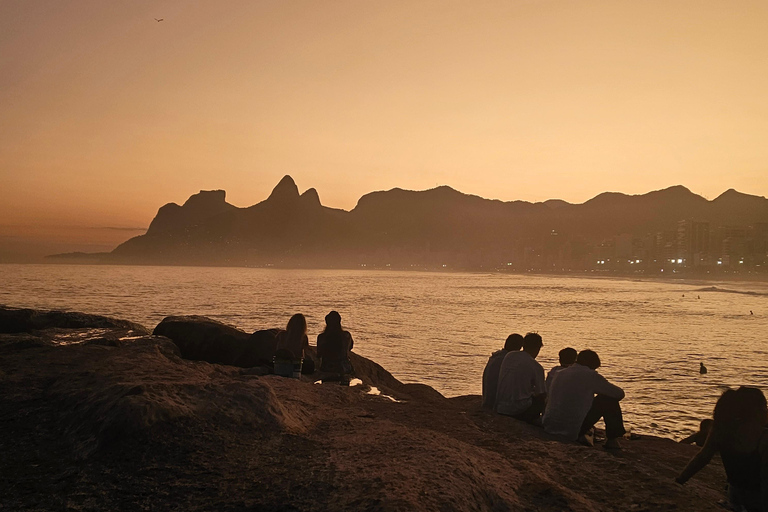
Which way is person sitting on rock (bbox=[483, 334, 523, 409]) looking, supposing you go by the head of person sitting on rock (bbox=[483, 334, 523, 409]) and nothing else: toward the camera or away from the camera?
away from the camera

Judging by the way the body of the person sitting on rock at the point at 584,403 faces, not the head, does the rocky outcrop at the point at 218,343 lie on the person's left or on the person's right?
on the person's left

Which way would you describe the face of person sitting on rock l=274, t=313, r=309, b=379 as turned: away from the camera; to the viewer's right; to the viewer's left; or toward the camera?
away from the camera

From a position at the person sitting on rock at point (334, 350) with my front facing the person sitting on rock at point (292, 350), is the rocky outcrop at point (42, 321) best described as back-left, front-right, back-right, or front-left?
front-right

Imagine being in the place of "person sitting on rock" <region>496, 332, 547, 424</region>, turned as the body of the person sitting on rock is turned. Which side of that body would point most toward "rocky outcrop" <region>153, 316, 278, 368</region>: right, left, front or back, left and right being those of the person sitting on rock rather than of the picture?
left

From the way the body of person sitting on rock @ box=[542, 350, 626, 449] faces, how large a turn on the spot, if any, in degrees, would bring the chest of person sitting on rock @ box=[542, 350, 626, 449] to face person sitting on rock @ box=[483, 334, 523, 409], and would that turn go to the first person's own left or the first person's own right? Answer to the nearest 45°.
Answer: approximately 90° to the first person's own left

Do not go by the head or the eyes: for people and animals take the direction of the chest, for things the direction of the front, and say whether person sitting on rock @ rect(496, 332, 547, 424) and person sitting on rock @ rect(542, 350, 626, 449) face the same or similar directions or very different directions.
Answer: same or similar directions

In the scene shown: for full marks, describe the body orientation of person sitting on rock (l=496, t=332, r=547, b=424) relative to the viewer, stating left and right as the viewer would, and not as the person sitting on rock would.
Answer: facing away from the viewer and to the right of the viewer

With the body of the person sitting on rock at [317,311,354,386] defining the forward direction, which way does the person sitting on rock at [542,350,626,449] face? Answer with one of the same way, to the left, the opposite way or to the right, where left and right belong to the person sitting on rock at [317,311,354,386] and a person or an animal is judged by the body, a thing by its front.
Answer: to the right

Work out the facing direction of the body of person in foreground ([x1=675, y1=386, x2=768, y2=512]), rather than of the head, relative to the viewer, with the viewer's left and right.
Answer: facing away from the viewer

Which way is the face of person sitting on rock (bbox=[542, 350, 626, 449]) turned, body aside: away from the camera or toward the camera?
away from the camera

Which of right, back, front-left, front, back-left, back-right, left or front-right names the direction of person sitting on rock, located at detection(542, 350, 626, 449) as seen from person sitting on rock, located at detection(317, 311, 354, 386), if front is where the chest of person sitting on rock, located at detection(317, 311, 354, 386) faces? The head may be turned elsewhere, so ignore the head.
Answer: back-right

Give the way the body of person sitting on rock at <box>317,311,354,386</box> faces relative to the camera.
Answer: away from the camera

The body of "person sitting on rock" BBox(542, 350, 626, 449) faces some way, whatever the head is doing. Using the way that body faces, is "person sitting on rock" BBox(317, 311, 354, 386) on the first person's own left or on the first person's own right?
on the first person's own left
